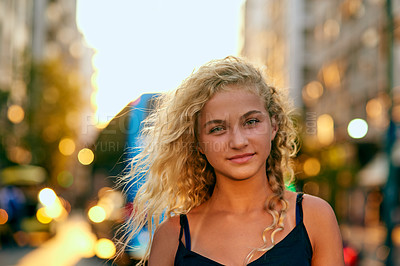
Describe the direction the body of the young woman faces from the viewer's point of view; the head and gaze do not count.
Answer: toward the camera

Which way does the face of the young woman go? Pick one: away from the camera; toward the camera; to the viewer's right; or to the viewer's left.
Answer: toward the camera
